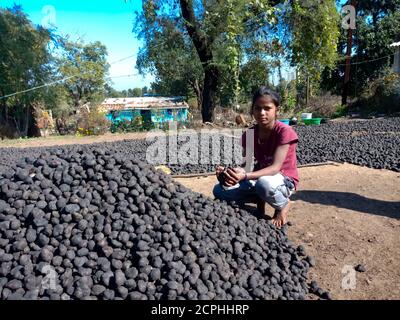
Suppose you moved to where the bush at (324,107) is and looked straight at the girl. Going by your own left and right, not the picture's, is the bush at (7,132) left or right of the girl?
right

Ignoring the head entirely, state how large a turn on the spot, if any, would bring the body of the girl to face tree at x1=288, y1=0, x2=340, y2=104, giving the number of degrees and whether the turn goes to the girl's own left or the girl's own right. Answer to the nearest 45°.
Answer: approximately 135° to the girl's own right

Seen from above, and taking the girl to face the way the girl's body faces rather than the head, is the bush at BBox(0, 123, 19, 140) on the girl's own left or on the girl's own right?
on the girl's own right

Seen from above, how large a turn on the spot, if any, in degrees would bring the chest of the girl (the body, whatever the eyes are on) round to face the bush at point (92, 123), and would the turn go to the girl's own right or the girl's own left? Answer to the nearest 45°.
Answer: approximately 90° to the girl's own right

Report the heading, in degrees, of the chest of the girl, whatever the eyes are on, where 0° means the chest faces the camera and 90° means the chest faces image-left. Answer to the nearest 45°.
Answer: approximately 45°

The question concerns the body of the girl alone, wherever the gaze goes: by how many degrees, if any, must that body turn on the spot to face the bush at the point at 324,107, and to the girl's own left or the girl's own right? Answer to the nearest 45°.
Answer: approximately 135° to the girl's own right
